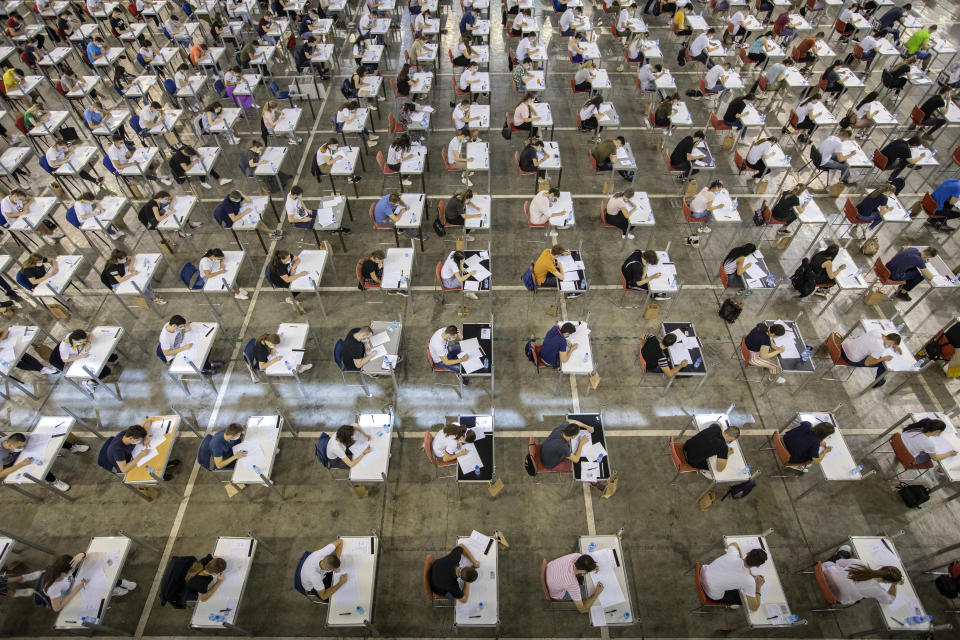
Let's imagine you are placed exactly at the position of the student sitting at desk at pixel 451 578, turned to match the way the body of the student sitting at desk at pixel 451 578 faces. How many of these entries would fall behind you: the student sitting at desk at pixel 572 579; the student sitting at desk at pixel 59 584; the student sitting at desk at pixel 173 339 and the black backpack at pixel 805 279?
2

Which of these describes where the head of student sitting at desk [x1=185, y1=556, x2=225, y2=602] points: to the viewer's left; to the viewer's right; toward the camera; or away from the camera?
to the viewer's right

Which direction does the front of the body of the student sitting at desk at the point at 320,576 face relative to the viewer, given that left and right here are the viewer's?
facing to the right of the viewer

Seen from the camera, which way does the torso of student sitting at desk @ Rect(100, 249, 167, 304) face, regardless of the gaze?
to the viewer's right

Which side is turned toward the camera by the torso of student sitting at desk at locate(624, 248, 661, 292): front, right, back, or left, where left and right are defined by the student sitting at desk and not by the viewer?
right

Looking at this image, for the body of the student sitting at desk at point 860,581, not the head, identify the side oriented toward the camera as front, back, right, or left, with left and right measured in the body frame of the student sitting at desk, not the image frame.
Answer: right

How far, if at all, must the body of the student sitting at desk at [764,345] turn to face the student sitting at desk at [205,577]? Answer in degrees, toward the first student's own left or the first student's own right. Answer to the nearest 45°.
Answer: approximately 135° to the first student's own right

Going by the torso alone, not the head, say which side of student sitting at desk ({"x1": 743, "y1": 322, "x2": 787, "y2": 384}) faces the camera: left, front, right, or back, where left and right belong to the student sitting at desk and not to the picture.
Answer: right

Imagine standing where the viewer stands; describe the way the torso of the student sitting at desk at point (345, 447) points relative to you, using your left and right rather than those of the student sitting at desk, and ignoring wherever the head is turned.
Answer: facing to the right of the viewer

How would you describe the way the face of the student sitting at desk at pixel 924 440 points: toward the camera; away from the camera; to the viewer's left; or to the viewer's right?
to the viewer's right

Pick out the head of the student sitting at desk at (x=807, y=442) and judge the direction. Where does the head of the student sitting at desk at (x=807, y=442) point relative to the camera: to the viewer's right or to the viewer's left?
to the viewer's right

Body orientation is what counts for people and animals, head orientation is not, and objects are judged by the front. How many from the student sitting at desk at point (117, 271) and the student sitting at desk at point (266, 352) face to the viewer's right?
2

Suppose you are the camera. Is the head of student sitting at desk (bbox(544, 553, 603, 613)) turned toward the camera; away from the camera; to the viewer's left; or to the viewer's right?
to the viewer's right

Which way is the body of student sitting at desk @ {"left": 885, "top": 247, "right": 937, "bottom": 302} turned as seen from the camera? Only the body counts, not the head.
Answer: to the viewer's right

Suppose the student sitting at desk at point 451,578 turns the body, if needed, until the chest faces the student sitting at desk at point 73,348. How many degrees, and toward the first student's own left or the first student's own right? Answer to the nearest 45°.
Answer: approximately 180°
